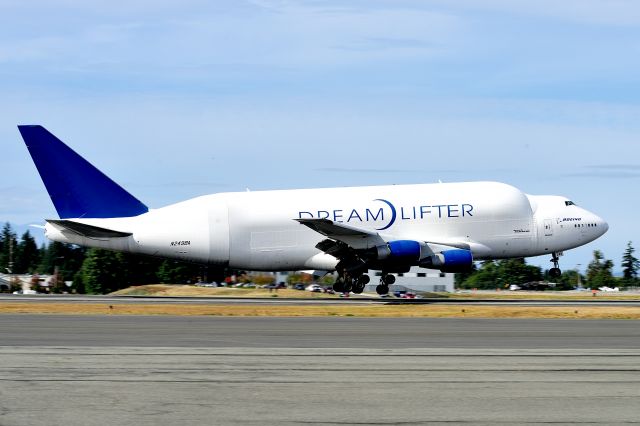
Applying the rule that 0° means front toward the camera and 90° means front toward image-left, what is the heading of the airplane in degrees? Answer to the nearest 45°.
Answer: approximately 270°
